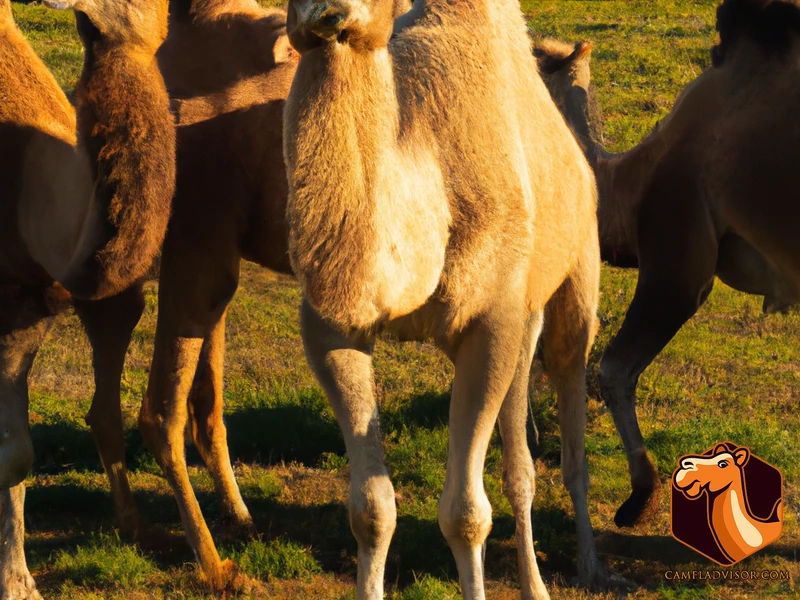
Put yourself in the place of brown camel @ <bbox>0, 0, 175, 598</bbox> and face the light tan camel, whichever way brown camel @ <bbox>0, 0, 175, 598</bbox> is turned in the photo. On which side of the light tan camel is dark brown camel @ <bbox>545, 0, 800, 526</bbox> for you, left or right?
left

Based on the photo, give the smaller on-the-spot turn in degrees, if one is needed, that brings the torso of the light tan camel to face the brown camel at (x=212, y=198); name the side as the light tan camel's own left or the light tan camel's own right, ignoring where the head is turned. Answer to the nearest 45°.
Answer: approximately 90° to the light tan camel's own right

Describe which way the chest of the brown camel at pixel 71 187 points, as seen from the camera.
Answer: to the viewer's right

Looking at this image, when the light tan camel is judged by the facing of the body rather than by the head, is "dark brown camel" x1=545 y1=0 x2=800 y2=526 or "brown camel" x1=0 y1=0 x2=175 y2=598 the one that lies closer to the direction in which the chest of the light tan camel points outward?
the brown camel

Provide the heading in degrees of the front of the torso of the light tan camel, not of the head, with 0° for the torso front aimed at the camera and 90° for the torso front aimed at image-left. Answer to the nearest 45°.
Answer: approximately 45°
